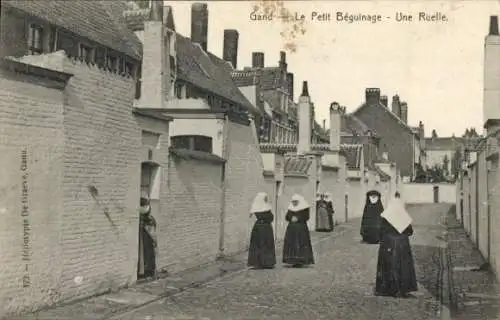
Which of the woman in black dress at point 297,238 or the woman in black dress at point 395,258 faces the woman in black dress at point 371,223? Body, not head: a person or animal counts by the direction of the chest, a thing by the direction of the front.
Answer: the woman in black dress at point 395,258

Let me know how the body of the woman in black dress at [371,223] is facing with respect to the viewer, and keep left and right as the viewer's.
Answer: facing the viewer

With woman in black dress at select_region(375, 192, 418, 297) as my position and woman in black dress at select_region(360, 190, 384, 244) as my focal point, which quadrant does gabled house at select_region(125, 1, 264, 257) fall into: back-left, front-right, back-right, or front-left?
front-left

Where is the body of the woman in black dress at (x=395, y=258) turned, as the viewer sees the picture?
away from the camera

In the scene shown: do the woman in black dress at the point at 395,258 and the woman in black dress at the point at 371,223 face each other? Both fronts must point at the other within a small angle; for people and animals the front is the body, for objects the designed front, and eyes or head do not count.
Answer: yes

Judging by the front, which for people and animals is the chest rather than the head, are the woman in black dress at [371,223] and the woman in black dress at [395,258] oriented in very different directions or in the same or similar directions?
very different directions

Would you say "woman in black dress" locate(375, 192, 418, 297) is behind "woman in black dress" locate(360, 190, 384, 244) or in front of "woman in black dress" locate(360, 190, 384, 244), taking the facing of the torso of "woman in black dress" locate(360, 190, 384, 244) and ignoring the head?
in front

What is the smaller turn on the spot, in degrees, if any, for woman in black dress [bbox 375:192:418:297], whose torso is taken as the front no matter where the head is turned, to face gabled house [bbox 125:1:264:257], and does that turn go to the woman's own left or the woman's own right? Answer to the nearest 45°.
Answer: approximately 45° to the woman's own left

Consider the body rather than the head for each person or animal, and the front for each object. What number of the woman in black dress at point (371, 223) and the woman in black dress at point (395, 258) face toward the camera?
1

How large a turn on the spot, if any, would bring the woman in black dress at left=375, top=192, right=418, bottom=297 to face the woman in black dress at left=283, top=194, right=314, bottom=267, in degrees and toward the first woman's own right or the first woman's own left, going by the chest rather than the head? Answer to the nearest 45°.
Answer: approximately 45° to the first woman's own left
